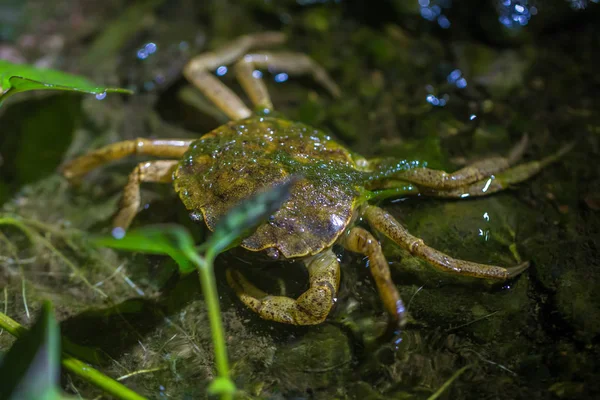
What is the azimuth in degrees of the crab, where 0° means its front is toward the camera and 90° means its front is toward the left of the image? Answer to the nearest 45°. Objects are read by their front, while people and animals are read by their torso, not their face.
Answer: approximately 45°

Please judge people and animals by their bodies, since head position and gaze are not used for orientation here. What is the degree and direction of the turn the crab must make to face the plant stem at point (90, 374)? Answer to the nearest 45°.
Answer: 0° — it already faces it

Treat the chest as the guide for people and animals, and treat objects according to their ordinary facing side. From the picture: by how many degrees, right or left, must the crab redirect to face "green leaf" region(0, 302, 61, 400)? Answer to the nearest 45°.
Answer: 0° — it already faces it
